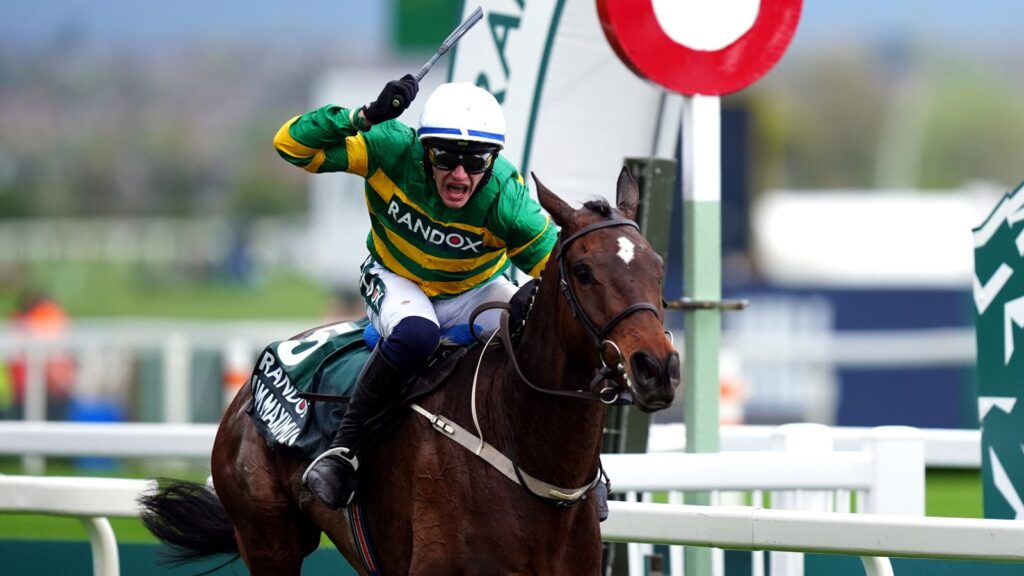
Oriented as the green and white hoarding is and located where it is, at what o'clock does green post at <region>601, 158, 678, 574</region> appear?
The green post is roughly at 3 o'clock from the green and white hoarding.

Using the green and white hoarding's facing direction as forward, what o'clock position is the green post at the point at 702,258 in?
The green post is roughly at 3 o'clock from the green and white hoarding.

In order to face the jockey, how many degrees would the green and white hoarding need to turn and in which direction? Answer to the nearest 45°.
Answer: approximately 45° to its right

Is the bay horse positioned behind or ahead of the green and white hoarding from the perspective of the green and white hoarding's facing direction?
ahead

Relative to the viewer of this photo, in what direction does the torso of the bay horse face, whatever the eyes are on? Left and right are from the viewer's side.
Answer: facing the viewer and to the right of the viewer

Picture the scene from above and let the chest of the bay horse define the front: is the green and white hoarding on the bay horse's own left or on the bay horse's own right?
on the bay horse's own left

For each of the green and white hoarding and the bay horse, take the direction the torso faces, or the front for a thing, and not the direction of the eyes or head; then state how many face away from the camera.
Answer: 0

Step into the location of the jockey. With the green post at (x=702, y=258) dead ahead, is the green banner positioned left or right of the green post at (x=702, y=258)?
left

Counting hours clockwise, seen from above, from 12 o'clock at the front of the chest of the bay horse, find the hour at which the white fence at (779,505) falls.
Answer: The white fence is roughly at 9 o'clock from the bay horse.

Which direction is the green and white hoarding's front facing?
toward the camera
